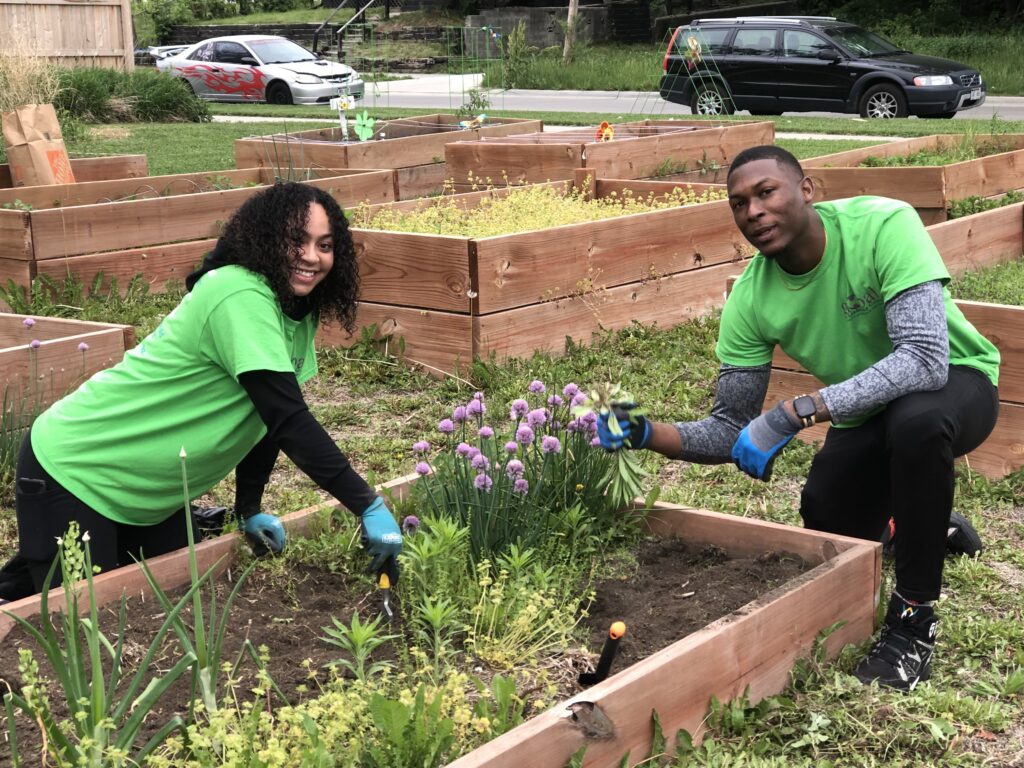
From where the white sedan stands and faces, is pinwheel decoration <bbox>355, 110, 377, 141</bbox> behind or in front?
in front

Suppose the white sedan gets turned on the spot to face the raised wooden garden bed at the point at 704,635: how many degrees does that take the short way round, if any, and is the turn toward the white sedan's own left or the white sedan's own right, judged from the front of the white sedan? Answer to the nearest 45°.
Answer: approximately 45° to the white sedan's own right

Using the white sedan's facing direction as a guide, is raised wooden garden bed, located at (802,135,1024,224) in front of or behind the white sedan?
in front

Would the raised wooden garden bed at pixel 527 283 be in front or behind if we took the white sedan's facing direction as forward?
in front

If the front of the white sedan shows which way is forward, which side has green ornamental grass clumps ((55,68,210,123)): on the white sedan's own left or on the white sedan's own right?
on the white sedan's own right

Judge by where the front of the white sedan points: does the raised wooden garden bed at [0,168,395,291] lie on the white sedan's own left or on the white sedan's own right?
on the white sedan's own right

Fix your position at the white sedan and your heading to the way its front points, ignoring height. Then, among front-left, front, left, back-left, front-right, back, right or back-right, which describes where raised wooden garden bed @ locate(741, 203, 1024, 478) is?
front-right

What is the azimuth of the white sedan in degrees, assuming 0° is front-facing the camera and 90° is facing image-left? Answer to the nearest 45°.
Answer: approximately 315°

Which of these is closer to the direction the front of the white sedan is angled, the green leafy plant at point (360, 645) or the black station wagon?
the black station wagon

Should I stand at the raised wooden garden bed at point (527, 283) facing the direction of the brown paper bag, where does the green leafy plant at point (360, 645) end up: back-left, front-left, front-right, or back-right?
back-left

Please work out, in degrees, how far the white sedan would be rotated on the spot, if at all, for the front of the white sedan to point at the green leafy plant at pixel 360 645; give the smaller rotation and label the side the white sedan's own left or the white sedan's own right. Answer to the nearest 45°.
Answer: approximately 45° to the white sedan's own right

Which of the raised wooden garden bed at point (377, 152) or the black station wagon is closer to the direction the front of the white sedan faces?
the black station wagon

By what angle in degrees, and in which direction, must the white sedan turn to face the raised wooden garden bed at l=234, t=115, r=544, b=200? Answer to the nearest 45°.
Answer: approximately 45° to its right
